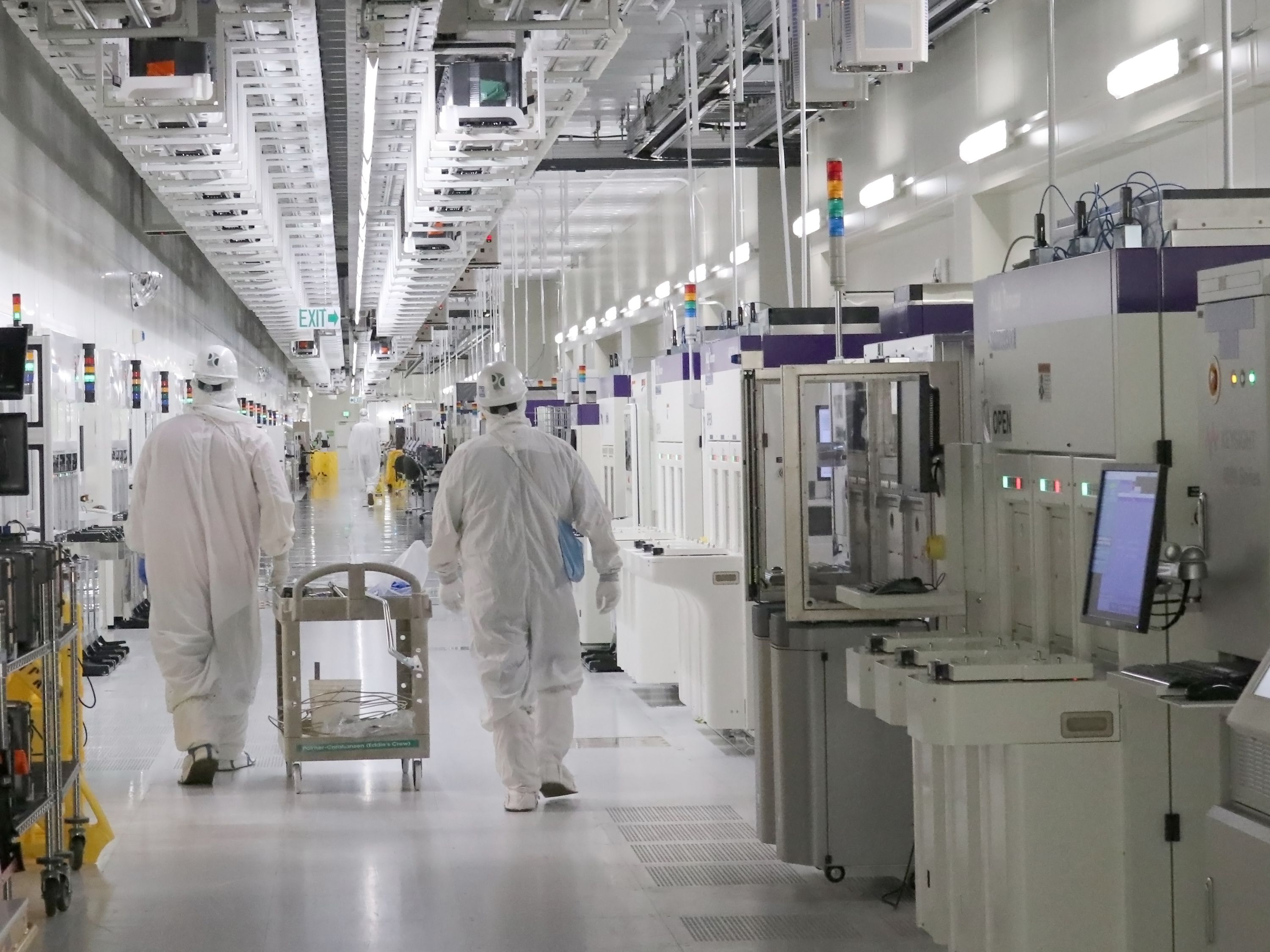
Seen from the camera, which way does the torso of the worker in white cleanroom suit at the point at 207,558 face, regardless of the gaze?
away from the camera

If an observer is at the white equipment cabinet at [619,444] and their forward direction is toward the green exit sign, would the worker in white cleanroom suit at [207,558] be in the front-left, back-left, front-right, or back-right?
back-left

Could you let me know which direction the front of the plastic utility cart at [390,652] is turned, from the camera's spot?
facing away from the viewer

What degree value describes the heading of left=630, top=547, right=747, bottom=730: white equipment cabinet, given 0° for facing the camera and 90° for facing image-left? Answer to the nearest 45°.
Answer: approximately 90°

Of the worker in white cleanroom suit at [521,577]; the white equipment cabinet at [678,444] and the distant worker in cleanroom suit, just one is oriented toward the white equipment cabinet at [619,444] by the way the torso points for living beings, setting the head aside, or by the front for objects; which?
the worker in white cleanroom suit
